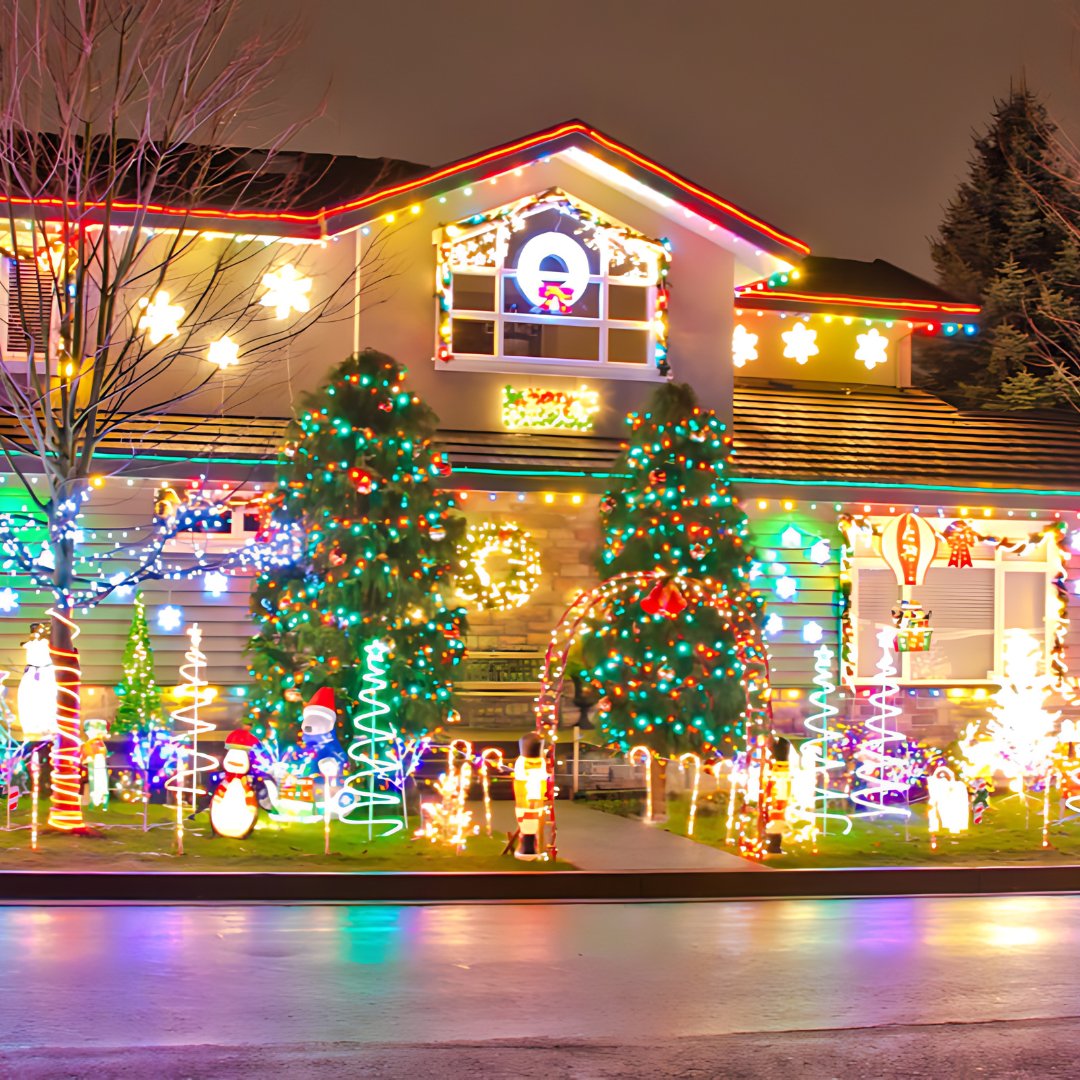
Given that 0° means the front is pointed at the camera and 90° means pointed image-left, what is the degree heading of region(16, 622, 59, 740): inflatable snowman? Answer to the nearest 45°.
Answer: approximately 0°

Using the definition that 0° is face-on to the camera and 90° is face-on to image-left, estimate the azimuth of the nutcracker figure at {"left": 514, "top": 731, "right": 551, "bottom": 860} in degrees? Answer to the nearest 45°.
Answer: approximately 0°

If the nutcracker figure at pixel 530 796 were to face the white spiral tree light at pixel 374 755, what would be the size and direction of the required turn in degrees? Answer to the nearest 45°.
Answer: approximately 135° to its right

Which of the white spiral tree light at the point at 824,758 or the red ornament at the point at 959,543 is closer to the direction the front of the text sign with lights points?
the white spiral tree light

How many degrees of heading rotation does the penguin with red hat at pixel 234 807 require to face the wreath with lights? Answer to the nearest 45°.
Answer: approximately 135° to its left
